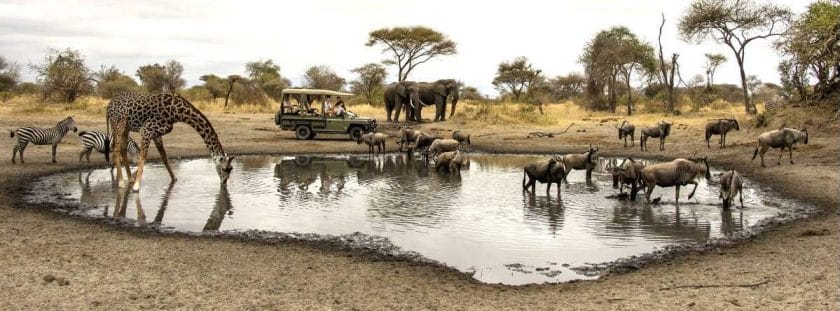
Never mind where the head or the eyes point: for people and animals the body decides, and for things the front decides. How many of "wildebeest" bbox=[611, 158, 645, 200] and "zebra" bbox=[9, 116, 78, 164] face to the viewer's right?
1

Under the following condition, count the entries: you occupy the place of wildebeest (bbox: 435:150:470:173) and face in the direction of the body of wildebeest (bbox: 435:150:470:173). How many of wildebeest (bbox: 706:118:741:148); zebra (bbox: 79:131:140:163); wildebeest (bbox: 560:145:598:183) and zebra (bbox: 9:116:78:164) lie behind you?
2

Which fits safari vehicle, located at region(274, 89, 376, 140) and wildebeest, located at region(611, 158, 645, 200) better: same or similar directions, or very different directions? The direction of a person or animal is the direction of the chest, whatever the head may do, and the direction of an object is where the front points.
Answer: very different directions

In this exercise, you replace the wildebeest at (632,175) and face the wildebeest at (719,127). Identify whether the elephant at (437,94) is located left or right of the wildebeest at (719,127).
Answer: left

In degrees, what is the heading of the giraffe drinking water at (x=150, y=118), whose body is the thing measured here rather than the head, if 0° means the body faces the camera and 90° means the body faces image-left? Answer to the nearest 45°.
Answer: approximately 270°

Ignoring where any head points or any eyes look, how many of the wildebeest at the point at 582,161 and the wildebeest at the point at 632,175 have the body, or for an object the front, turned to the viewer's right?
1

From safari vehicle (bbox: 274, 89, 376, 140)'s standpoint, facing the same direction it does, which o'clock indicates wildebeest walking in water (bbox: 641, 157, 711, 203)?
The wildebeest walking in water is roughly at 2 o'clock from the safari vehicle.

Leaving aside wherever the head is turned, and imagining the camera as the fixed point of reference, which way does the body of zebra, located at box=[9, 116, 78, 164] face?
to the viewer's right

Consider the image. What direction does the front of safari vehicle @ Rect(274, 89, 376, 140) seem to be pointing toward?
to the viewer's right

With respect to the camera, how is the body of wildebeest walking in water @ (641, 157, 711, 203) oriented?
to the viewer's right
